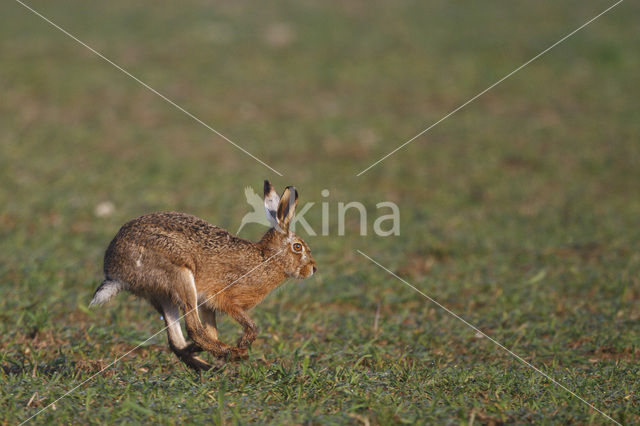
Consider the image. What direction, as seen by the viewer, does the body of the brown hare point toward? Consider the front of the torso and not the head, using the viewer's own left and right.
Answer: facing to the right of the viewer
